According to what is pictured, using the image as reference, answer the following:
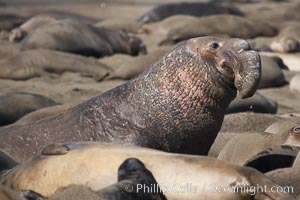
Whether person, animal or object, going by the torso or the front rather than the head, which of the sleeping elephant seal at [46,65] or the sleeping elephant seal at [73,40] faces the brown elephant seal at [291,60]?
the sleeping elephant seal at [73,40]

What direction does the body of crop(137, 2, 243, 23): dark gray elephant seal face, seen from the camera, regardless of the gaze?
to the viewer's left

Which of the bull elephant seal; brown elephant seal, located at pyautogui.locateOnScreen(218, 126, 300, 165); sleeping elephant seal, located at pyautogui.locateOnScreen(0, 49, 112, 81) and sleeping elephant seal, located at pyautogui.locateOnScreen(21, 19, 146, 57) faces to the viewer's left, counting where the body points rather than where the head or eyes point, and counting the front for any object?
sleeping elephant seal, located at pyautogui.locateOnScreen(0, 49, 112, 81)

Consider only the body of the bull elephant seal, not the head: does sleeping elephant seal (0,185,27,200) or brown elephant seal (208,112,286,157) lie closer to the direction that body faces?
the brown elephant seal

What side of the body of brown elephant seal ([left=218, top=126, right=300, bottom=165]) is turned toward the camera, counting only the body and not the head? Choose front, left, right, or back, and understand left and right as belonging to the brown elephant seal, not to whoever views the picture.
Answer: right

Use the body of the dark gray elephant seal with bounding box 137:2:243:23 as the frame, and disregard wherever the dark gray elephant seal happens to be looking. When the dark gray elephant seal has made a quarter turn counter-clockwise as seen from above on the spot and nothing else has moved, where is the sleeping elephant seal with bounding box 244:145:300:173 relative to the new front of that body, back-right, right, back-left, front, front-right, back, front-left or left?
front

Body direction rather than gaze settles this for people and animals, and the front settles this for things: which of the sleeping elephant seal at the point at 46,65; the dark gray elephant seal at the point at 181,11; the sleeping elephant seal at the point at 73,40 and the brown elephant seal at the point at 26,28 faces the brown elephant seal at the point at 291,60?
the sleeping elephant seal at the point at 73,40

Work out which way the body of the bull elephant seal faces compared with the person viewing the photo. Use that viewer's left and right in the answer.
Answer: facing to the right of the viewer

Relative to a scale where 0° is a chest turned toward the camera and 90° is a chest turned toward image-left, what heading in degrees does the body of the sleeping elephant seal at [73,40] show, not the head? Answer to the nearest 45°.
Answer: approximately 270°
